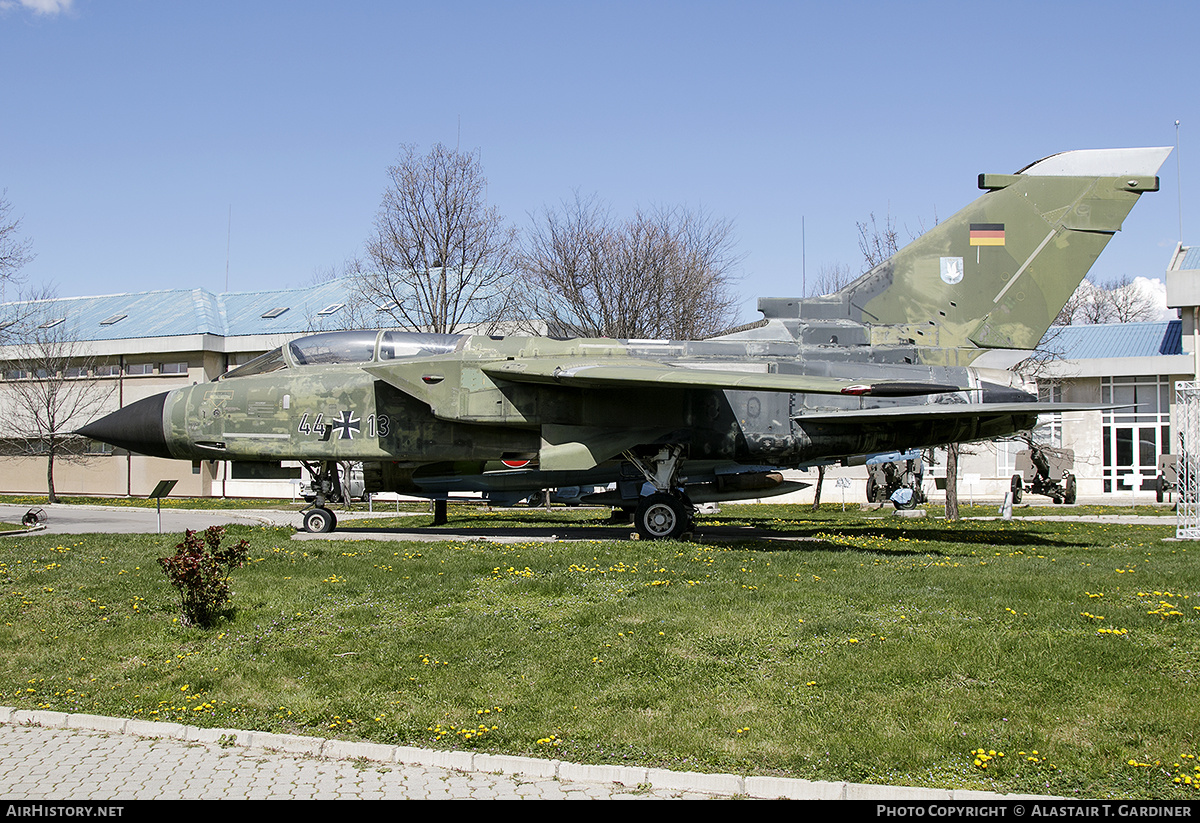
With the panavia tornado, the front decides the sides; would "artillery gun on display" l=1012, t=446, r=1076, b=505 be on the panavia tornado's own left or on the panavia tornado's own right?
on the panavia tornado's own right

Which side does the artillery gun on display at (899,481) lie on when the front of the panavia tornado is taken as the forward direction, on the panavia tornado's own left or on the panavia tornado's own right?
on the panavia tornado's own right

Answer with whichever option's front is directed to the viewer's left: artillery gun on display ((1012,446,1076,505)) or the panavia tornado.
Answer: the panavia tornado

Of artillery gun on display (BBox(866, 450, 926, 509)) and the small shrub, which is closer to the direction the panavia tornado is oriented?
the small shrub

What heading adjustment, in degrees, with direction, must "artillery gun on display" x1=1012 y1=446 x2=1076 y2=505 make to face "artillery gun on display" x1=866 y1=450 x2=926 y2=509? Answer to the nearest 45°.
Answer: approximately 45° to its right

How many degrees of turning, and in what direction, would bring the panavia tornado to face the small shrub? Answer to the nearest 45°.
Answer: approximately 45° to its left

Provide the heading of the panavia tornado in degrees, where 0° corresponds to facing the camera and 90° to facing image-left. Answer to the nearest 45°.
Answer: approximately 90°

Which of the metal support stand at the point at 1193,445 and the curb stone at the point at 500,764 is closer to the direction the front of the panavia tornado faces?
the curb stone

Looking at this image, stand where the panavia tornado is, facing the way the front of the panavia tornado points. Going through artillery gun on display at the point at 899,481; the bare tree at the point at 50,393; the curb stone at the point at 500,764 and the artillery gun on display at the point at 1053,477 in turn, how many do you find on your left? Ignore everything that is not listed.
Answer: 1

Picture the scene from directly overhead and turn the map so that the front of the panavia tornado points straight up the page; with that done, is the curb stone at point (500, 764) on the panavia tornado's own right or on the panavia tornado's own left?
on the panavia tornado's own left
